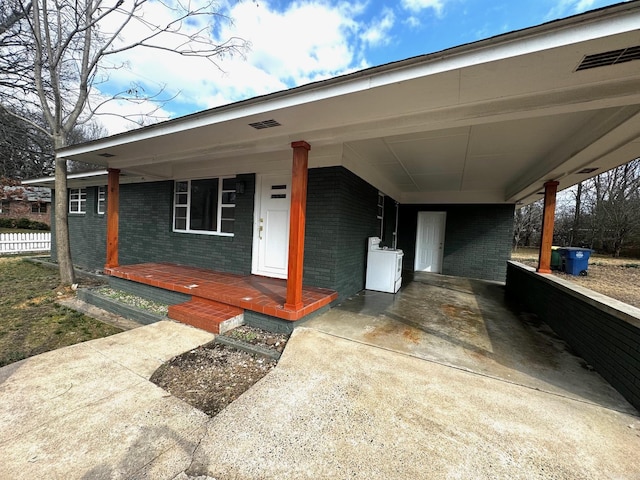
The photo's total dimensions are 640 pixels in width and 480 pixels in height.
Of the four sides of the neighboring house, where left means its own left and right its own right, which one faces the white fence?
front

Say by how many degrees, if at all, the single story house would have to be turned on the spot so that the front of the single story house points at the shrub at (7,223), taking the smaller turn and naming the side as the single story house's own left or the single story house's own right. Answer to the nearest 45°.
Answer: approximately 90° to the single story house's own right

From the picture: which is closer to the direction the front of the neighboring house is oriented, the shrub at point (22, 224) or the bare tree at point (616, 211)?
the shrub

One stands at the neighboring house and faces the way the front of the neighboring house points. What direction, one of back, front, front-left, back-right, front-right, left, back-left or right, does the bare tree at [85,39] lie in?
front

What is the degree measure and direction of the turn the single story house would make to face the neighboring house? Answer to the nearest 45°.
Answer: approximately 90° to its right

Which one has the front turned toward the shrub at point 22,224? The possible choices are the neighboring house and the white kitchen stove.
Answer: the neighboring house

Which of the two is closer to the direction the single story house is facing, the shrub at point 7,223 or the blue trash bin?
the shrub

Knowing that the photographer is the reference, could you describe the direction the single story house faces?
facing the viewer and to the left of the viewer

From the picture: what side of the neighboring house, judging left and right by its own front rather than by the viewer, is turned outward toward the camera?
front
